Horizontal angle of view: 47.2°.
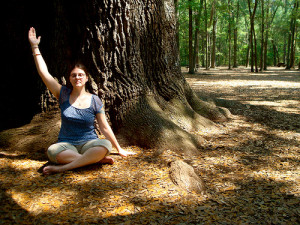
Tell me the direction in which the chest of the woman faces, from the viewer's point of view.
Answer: toward the camera

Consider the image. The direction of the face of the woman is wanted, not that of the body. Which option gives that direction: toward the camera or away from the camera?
toward the camera

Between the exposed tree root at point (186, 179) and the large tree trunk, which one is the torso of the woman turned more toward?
the exposed tree root

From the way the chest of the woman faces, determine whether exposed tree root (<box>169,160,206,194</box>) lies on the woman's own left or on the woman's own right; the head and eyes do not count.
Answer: on the woman's own left

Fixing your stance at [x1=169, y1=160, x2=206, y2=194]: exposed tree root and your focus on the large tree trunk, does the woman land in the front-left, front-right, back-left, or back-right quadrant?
front-left
